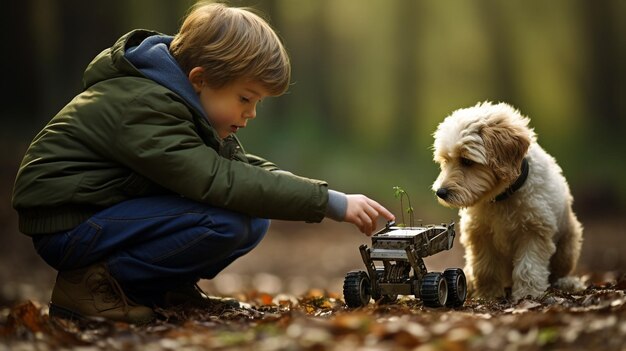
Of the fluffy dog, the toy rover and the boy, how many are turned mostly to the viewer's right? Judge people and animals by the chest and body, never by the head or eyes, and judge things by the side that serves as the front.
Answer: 1

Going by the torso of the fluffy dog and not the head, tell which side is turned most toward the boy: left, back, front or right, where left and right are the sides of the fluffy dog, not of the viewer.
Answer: front

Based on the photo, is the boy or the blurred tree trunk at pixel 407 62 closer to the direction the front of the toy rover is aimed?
the boy

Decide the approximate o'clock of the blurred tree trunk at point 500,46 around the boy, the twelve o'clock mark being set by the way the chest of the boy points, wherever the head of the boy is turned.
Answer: The blurred tree trunk is roughly at 10 o'clock from the boy.

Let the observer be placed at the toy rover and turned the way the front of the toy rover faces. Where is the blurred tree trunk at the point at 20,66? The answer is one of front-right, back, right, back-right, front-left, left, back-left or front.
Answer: right

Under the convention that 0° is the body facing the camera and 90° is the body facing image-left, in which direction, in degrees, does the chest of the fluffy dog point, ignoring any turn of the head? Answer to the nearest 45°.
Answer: approximately 45°

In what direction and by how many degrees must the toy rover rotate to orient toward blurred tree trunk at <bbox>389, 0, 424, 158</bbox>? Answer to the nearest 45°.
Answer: approximately 135° to its right

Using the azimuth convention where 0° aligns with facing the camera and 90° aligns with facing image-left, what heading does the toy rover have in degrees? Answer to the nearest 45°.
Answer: approximately 45°

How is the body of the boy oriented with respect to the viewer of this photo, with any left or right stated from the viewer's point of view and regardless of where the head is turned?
facing to the right of the viewer

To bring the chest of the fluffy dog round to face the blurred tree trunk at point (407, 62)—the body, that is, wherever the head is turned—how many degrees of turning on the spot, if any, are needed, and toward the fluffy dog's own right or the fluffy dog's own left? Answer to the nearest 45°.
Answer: approximately 135° to the fluffy dog's own right

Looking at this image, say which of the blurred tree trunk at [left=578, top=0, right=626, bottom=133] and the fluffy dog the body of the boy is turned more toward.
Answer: the fluffy dog

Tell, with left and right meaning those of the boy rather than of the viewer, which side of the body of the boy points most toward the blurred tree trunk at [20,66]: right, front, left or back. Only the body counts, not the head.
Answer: left

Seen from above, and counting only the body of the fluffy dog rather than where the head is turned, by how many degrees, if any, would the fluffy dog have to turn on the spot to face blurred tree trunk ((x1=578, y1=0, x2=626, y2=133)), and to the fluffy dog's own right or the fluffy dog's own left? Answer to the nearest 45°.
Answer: approximately 135° to the fluffy dog's own right

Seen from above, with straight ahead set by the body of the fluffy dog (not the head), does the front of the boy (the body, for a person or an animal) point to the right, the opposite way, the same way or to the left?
the opposite way
